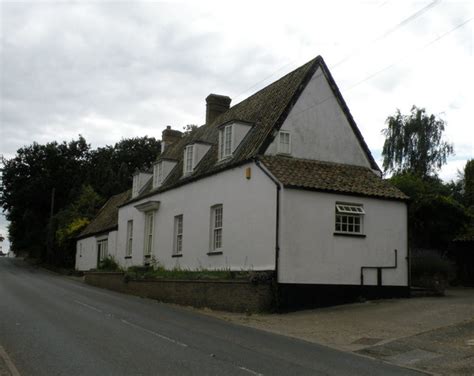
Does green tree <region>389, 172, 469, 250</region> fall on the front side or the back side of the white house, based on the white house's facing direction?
on the back side

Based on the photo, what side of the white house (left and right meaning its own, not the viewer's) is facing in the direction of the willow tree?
back

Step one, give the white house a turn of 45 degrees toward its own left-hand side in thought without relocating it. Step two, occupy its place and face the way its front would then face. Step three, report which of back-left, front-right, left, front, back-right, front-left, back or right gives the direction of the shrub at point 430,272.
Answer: left

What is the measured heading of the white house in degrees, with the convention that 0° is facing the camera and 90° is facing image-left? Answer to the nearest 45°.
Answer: approximately 45°

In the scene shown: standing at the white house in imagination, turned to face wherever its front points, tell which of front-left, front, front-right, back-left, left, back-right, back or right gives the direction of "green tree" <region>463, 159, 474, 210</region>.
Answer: back
